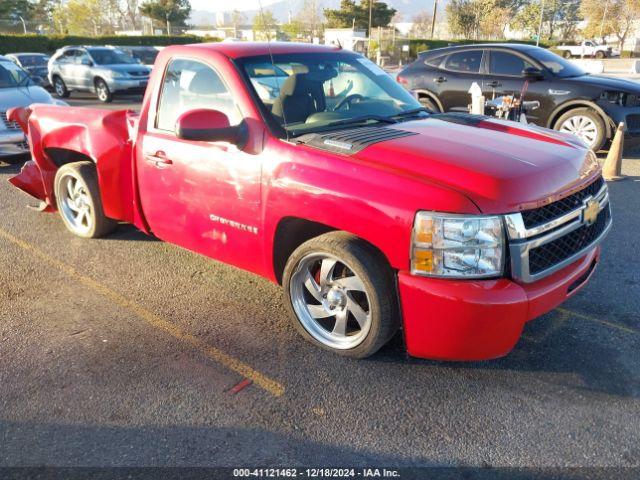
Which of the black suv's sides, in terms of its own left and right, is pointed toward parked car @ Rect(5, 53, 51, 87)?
back

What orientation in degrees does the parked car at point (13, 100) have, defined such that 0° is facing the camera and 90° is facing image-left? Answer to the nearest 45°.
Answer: approximately 315°

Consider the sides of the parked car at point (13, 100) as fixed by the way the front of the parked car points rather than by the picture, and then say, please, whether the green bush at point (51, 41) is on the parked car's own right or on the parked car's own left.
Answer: on the parked car's own left

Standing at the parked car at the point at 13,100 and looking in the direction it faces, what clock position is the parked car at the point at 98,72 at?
the parked car at the point at 98,72 is roughly at 8 o'clock from the parked car at the point at 13,100.

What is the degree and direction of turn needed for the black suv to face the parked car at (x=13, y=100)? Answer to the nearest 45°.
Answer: approximately 135° to its right

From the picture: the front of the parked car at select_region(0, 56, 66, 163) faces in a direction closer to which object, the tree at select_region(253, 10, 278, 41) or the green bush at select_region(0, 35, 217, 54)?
the tree

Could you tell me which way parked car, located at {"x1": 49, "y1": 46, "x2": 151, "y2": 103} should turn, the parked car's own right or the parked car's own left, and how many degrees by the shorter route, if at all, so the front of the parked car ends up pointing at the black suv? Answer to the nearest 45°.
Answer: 0° — it already faces it

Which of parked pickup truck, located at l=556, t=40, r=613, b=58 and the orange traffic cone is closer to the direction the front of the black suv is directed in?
the orange traffic cone
